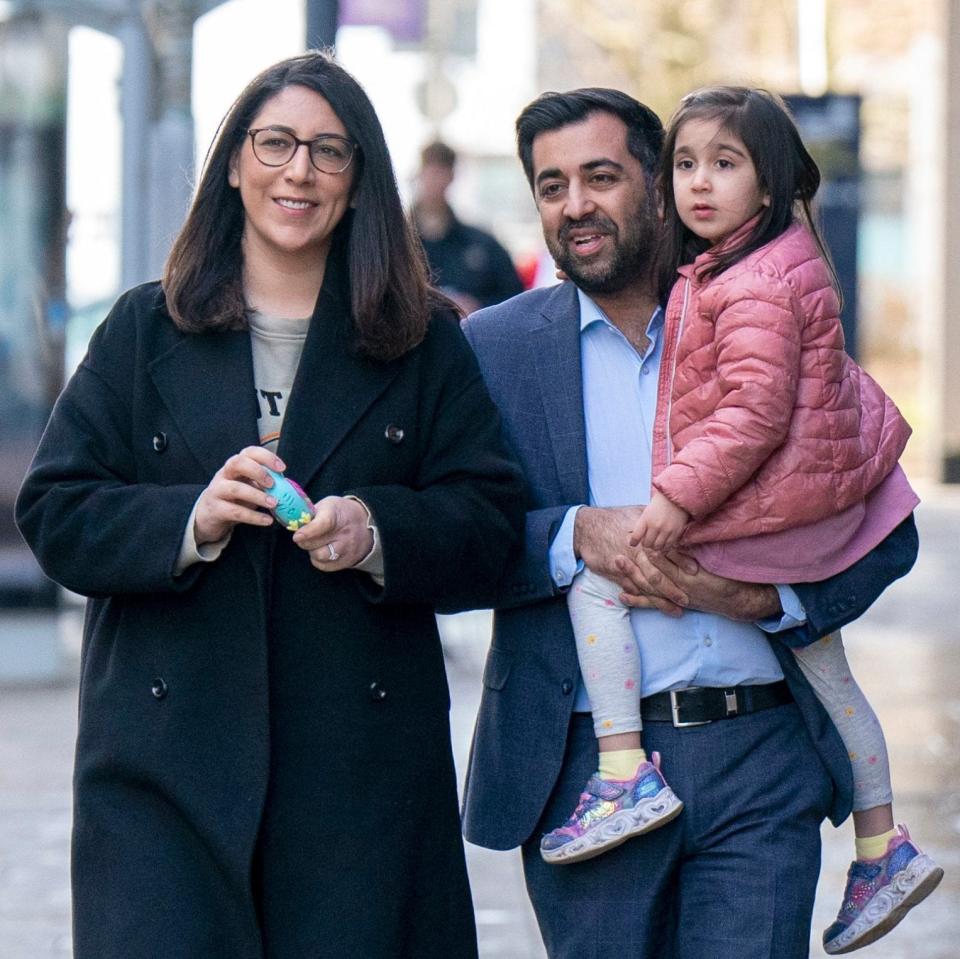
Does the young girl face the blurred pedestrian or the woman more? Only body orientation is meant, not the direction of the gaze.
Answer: the woman

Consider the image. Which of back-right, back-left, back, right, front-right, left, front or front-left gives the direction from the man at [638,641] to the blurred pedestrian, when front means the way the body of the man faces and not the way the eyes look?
back

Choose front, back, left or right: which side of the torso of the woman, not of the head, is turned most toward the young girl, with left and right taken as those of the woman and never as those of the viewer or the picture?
left

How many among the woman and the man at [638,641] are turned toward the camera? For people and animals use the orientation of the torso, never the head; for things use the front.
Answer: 2

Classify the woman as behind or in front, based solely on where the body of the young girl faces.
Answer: in front

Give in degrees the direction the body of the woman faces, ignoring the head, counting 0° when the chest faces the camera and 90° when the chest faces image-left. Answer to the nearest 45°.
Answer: approximately 0°

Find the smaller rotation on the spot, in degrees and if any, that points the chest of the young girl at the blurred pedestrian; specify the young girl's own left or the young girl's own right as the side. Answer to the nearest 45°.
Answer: approximately 135° to the young girl's own right

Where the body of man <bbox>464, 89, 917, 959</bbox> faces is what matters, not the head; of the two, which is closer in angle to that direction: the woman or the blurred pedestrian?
the woman

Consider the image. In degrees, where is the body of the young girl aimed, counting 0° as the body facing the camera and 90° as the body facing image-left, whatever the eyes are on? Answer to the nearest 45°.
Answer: approximately 45°

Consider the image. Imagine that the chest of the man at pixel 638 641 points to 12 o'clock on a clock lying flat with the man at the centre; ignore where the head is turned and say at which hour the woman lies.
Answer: The woman is roughly at 2 o'clock from the man.
